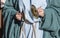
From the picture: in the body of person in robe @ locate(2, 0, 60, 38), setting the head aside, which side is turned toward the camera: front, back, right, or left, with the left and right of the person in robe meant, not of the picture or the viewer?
front
